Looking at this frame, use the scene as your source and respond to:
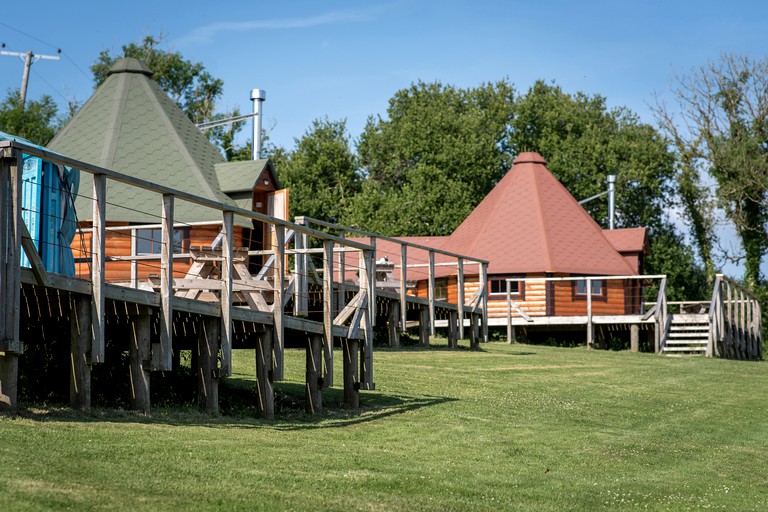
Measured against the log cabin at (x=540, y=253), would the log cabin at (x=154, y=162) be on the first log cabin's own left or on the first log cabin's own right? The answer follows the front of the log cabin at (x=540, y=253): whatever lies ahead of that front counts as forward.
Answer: on the first log cabin's own right

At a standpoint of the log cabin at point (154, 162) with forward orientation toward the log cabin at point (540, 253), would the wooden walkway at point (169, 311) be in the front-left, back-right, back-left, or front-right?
back-right

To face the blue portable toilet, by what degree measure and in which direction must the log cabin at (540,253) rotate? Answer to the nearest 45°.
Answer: approximately 90° to its right

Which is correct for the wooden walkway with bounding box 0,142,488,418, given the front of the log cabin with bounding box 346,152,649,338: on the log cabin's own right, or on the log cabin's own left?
on the log cabin's own right
